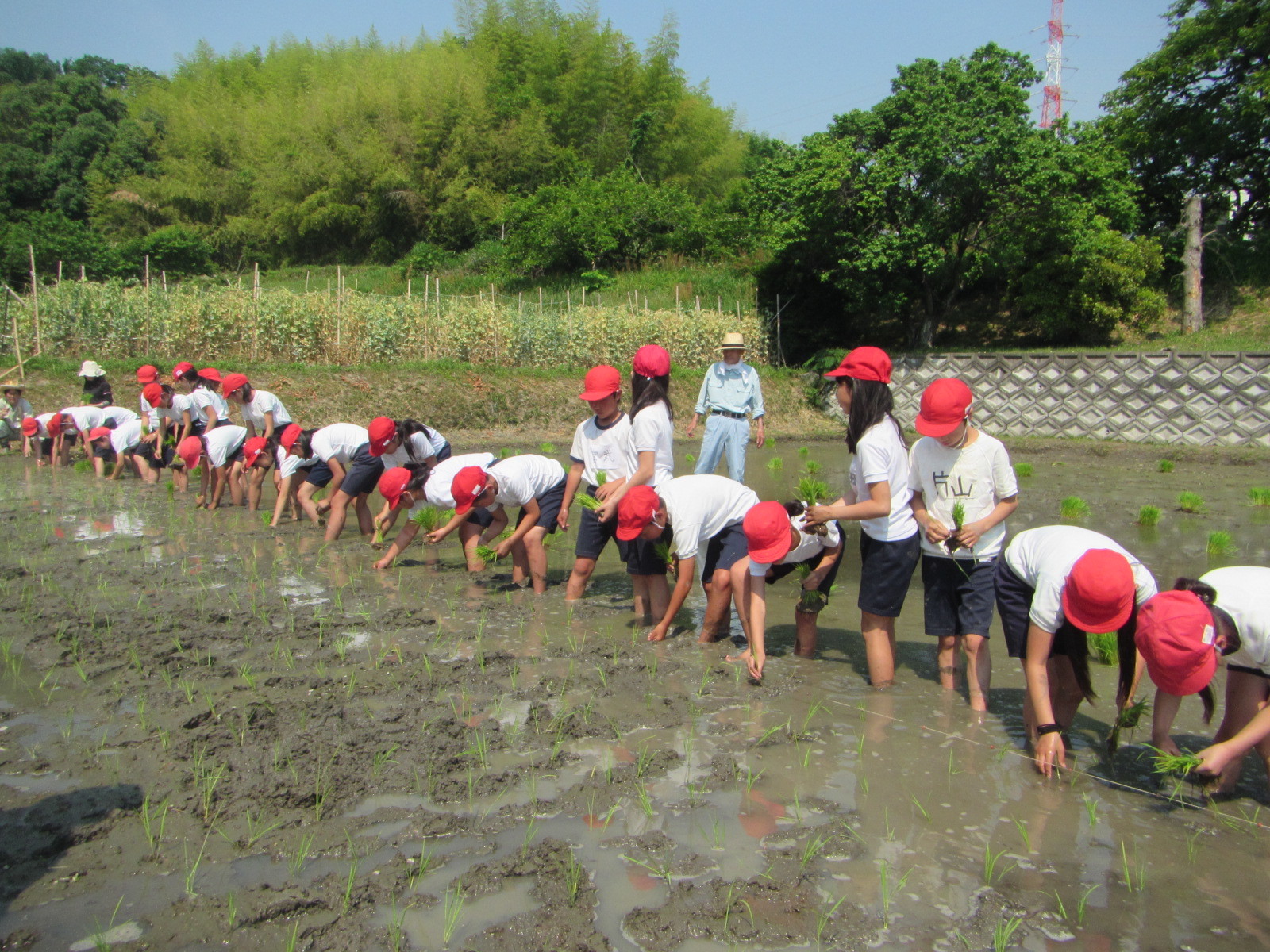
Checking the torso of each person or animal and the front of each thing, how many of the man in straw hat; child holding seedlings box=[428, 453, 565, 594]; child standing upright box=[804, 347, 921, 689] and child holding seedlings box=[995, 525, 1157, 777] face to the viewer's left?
2

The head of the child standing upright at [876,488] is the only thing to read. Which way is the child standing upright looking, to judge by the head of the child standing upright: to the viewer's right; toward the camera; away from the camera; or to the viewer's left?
to the viewer's left

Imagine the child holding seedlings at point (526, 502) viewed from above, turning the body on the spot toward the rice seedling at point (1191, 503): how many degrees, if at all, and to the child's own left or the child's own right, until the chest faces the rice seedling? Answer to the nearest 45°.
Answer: approximately 180°

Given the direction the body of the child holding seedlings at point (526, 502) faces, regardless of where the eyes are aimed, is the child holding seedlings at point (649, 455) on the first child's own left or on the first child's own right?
on the first child's own left

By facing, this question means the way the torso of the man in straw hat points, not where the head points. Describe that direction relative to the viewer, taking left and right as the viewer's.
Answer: facing the viewer

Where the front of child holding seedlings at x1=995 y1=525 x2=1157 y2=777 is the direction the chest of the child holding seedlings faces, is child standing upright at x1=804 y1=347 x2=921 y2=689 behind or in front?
behind

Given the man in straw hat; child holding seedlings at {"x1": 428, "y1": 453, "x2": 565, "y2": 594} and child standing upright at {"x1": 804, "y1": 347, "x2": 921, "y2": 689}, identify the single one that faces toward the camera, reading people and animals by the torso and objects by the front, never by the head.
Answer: the man in straw hat

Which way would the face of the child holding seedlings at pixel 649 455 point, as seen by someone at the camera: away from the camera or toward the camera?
away from the camera

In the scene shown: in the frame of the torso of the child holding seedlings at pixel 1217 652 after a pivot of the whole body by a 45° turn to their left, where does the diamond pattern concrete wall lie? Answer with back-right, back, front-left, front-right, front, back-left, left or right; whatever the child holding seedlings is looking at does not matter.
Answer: back

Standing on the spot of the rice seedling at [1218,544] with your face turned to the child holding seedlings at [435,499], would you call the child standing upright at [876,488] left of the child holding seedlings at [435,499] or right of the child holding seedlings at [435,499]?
left

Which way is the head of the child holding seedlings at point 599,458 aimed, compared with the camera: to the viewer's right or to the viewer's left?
to the viewer's left

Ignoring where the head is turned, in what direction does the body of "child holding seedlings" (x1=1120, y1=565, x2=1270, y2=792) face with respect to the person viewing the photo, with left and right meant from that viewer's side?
facing the viewer and to the left of the viewer

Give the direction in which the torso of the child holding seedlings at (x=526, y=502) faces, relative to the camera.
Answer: to the viewer's left

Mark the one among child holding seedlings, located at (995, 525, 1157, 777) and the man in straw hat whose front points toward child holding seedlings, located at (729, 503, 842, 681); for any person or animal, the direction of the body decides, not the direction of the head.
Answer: the man in straw hat

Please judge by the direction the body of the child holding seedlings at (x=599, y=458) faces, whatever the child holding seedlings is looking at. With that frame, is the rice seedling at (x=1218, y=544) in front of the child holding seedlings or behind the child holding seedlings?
behind

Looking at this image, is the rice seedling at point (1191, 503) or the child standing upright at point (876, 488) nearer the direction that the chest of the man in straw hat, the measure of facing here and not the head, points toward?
the child standing upright

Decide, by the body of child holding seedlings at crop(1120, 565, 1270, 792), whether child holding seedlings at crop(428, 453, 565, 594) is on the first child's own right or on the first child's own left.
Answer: on the first child's own right

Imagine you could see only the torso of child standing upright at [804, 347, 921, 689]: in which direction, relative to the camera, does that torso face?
to the viewer's left

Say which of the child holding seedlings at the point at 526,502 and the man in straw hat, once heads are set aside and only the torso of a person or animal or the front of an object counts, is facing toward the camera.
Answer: the man in straw hat

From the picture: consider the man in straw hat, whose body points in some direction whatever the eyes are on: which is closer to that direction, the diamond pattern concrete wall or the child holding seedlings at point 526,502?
the child holding seedlings
